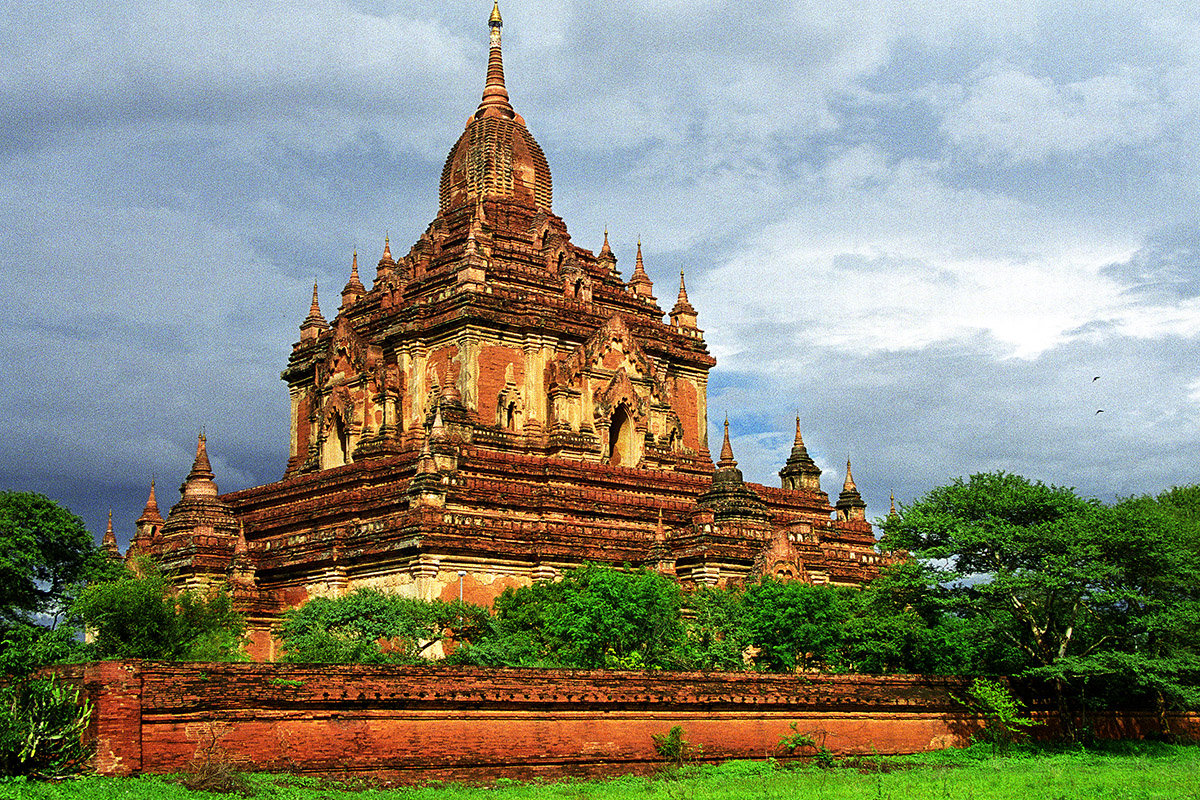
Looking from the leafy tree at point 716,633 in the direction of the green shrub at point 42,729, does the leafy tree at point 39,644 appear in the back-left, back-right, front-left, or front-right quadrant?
front-right

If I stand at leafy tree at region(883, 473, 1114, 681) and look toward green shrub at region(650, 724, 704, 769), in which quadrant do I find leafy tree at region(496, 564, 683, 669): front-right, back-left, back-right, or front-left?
front-right

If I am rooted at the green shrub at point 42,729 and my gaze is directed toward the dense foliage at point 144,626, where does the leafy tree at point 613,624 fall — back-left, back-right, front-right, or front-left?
front-right

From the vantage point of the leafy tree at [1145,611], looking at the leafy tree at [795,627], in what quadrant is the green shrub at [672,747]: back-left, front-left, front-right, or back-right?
front-left

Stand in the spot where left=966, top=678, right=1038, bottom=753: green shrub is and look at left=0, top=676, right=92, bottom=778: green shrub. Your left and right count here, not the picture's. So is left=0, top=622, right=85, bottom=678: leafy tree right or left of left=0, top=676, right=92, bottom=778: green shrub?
right

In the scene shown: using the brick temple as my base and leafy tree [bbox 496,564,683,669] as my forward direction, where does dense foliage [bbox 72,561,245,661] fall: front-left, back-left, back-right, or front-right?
front-right
